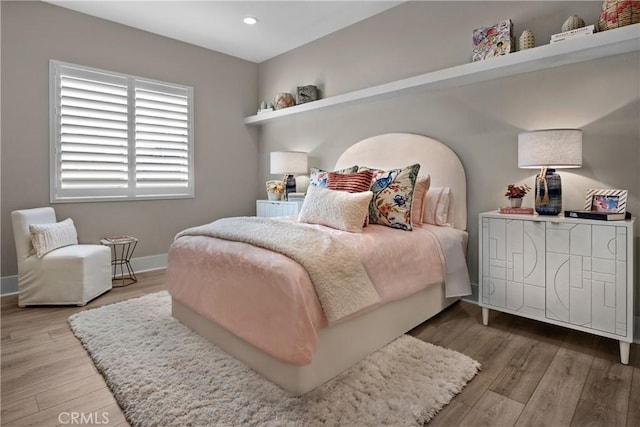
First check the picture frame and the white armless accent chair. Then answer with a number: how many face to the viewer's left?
0

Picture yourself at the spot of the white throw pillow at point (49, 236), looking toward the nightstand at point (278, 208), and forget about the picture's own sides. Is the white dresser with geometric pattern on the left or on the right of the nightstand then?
right

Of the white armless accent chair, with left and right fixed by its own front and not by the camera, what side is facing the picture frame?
front

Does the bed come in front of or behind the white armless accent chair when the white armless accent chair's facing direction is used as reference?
in front

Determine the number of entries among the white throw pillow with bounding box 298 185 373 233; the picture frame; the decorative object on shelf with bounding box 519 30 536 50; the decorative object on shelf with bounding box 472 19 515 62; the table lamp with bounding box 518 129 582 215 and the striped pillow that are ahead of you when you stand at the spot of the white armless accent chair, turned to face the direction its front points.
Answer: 6

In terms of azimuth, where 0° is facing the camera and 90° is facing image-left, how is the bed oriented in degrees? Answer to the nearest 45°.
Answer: approximately 45°

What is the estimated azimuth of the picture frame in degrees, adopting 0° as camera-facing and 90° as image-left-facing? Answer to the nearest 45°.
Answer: approximately 0°

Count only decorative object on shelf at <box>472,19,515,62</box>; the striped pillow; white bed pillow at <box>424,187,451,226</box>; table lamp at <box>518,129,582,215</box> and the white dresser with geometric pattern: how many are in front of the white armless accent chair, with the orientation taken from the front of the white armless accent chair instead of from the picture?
5

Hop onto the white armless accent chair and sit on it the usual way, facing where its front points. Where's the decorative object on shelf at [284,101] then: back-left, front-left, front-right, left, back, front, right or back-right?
front-left

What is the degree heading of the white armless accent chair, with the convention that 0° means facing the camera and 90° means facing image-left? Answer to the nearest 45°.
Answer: approximately 315°

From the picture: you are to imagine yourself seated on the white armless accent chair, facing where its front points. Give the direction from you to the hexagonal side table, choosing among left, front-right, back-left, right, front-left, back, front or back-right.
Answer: left

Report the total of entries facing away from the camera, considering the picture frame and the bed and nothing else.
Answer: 0

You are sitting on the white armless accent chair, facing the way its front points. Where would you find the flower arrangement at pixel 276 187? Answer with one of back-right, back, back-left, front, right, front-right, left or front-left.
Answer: front-left

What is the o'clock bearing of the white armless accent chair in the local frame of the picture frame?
The white armless accent chair is roughly at 2 o'clock from the picture frame.
